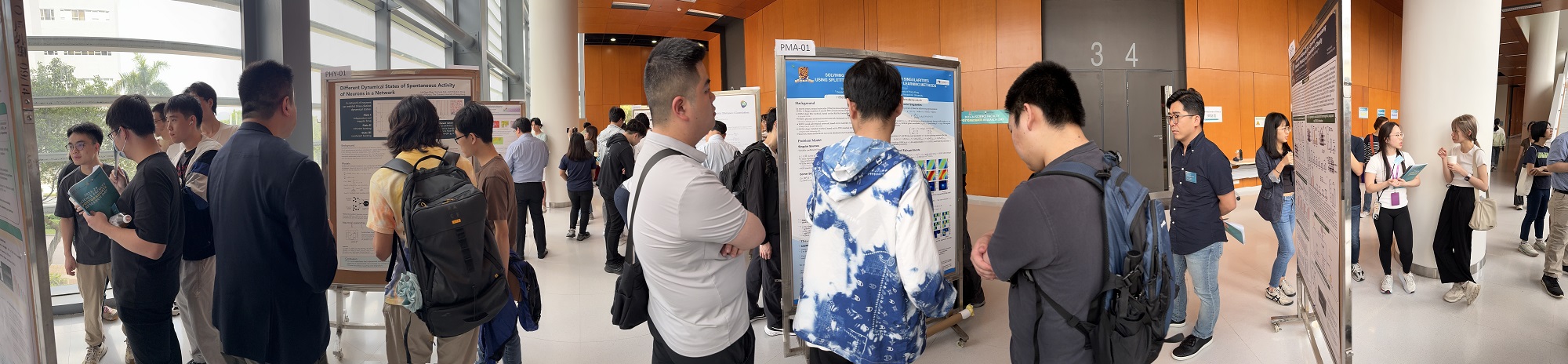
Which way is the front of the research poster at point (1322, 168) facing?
to the viewer's left

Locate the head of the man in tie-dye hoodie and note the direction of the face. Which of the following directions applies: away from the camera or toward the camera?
away from the camera

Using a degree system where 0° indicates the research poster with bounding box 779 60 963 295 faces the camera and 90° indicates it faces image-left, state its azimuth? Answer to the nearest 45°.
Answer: approximately 0°

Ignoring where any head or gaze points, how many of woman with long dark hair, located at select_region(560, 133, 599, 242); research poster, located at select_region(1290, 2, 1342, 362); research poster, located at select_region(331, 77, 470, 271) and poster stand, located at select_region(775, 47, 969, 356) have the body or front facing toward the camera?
2

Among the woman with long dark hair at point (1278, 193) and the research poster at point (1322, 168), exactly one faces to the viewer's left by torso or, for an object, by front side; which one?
the research poster

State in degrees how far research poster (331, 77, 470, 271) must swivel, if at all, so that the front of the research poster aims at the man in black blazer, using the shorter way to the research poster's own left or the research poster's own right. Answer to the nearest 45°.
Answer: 0° — it already faces them

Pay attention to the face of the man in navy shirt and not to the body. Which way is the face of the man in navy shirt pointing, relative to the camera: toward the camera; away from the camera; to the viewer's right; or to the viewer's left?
to the viewer's left

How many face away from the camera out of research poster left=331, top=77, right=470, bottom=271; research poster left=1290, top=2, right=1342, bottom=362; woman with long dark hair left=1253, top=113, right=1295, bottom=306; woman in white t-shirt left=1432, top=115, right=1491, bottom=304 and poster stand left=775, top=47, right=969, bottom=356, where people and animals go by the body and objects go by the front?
0

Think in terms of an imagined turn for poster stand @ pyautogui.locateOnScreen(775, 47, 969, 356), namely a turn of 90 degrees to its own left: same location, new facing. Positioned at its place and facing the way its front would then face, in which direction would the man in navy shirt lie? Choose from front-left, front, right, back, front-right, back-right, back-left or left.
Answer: front

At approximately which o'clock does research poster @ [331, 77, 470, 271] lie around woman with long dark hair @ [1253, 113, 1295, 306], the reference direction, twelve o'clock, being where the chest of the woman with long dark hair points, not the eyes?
The research poster is roughly at 3 o'clock from the woman with long dark hair.

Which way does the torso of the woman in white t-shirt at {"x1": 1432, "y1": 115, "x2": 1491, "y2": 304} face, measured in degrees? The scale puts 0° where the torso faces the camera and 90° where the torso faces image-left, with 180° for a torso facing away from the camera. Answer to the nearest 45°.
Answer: approximately 45°

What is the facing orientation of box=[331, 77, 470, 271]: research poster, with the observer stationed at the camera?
facing the viewer

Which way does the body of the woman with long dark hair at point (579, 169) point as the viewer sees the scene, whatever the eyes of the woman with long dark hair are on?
away from the camera
